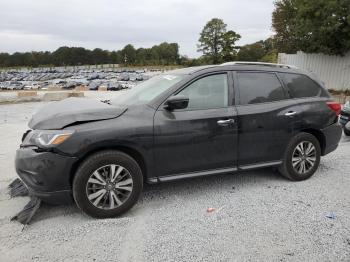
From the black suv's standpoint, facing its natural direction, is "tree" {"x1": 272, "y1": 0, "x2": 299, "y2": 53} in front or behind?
behind

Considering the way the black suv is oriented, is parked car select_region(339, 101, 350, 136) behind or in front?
behind

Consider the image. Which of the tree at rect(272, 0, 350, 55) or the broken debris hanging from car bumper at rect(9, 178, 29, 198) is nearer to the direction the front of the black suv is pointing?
the broken debris hanging from car bumper

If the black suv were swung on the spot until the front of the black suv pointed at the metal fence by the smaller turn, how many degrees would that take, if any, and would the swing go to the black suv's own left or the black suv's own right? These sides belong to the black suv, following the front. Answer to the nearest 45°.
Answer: approximately 180°

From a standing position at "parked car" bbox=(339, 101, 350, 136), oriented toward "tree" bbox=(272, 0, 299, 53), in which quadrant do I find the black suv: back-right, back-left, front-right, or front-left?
back-left

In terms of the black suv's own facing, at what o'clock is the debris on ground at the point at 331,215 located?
The debris on ground is roughly at 8 o'clock from the black suv.

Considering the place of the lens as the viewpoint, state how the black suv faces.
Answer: facing the viewer and to the left of the viewer
